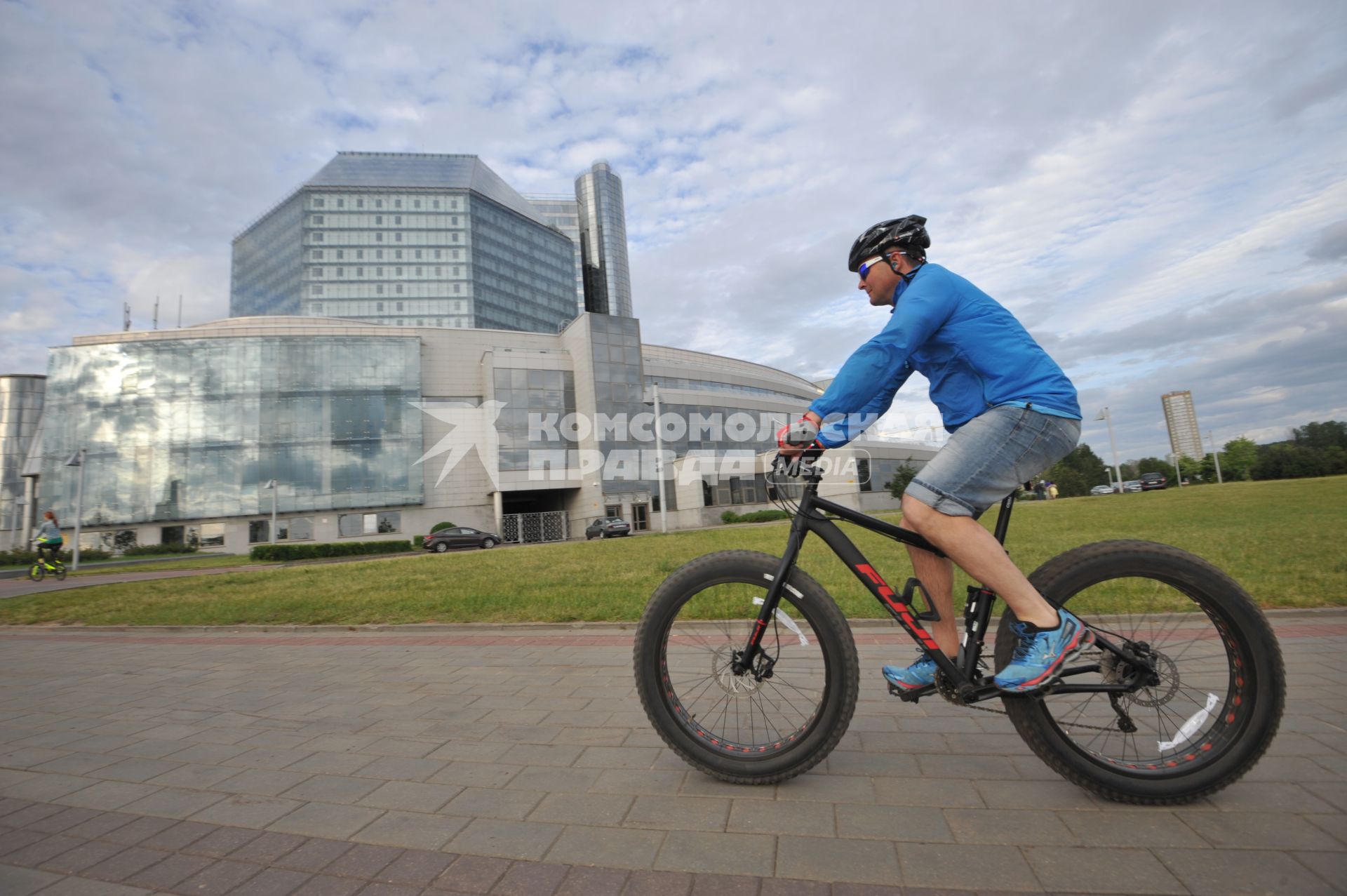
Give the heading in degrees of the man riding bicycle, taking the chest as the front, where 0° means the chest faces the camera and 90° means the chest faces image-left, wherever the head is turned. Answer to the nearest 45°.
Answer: approximately 90°

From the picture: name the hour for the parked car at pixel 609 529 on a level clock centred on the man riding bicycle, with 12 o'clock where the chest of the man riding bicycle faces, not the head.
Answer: The parked car is roughly at 2 o'clock from the man riding bicycle.

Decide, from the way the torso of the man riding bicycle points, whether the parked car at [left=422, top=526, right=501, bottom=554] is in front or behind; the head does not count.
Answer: in front

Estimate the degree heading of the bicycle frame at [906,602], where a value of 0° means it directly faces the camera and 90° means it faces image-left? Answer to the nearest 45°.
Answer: approximately 90°

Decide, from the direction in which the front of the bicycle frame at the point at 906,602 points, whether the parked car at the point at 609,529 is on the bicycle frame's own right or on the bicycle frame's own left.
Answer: on the bicycle frame's own right

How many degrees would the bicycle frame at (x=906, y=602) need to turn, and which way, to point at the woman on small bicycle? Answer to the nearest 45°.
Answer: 0° — it already faces them

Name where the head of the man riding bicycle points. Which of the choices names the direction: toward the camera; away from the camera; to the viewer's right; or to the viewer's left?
to the viewer's left

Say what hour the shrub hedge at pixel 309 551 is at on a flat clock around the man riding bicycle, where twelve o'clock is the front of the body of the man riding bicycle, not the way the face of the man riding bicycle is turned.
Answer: The shrub hedge is roughly at 1 o'clock from the man riding bicycle.

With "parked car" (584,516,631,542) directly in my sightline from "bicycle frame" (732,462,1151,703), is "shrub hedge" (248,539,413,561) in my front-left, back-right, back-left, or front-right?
front-left
